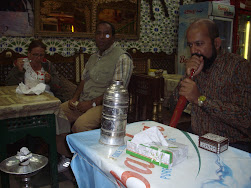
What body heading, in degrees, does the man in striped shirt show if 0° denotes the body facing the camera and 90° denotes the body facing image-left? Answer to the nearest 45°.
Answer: approximately 45°

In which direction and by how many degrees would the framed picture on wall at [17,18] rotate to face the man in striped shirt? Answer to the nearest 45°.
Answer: approximately 45° to its left

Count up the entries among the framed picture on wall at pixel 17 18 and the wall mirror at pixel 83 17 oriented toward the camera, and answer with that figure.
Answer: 2

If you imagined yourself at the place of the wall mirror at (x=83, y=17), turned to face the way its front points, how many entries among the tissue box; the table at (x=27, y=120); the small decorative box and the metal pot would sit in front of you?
4

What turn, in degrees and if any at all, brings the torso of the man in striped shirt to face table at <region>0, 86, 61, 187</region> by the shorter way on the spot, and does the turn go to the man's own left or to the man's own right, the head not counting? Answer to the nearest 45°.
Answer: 0° — they already face it

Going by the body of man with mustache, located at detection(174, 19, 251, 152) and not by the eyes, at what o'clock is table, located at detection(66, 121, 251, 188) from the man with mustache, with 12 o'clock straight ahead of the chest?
The table is roughly at 11 o'clock from the man with mustache.

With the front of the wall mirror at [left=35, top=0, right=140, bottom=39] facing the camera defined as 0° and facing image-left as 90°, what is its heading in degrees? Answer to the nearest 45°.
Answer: approximately 0°

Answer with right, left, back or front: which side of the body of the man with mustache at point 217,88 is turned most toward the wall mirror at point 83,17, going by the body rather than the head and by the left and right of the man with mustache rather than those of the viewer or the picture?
right

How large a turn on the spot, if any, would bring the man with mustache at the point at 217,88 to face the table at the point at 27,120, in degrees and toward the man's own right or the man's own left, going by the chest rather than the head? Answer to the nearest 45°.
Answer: approximately 45° to the man's own right
